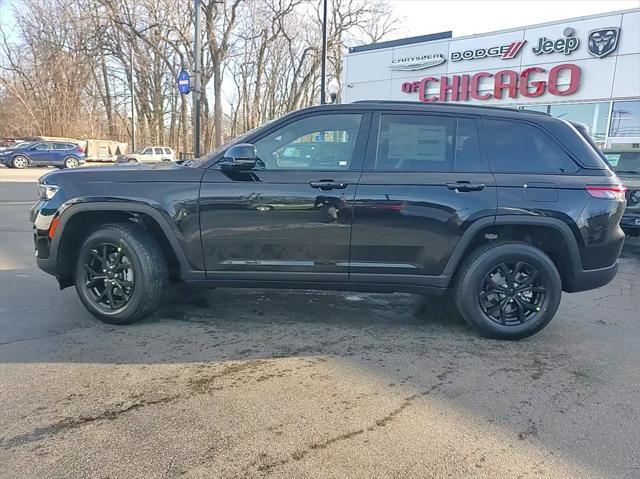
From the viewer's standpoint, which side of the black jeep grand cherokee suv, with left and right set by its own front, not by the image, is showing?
left

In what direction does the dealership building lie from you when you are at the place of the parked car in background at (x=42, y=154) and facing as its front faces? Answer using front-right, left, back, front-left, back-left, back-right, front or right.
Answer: back-left

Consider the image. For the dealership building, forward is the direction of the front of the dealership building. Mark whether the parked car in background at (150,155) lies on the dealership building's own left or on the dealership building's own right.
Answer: on the dealership building's own right

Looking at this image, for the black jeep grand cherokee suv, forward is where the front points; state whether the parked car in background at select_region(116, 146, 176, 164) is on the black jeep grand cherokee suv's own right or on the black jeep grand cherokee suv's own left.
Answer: on the black jeep grand cherokee suv's own right

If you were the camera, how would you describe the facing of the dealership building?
facing the viewer and to the left of the viewer

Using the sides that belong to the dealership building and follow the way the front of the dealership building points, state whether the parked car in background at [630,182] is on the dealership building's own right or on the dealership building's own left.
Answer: on the dealership building's own left

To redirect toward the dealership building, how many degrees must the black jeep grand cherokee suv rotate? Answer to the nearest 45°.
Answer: approximately 135° to its right

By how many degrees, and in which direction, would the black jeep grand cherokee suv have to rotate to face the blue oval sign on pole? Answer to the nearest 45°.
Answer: approximately 45° to its right
